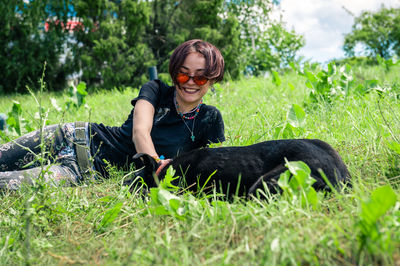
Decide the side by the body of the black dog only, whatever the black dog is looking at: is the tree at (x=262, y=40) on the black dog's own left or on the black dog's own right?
on the black dog's own right

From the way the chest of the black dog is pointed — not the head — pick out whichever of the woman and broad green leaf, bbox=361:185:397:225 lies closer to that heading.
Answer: the woman

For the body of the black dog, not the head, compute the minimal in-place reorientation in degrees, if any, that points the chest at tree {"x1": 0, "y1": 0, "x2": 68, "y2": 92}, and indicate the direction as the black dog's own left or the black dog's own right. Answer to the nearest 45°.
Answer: approximately 45° to the black dog's own right

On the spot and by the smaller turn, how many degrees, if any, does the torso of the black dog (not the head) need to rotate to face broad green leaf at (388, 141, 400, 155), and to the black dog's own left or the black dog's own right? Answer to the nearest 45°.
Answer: approximately 135° to the black dog's own right

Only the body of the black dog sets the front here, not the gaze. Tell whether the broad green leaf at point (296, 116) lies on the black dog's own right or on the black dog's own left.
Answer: on the black dog's own right

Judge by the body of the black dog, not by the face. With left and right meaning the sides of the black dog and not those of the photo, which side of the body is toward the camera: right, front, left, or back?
left
